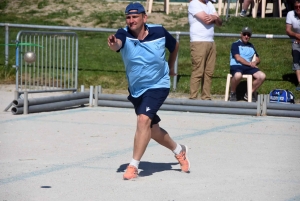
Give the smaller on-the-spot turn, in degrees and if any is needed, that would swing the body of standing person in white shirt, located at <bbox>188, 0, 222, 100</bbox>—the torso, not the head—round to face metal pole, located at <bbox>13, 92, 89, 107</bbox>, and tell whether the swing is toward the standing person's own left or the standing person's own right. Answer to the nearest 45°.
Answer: approximately 90° to the standing person's own right

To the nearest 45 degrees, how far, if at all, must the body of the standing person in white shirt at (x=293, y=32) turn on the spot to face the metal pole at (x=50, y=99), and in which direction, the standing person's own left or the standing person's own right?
approximately 45° to the standing person's own right

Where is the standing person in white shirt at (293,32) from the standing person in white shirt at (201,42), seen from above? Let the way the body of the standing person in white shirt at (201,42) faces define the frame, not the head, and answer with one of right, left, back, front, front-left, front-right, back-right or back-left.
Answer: left

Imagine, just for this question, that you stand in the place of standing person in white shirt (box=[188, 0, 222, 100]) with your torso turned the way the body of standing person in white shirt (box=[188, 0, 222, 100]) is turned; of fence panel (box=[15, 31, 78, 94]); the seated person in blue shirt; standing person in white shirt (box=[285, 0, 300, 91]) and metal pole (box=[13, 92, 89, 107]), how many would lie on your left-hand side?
2

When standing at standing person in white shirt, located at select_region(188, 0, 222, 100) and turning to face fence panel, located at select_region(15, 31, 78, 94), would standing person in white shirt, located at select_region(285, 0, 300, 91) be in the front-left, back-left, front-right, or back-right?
back-right

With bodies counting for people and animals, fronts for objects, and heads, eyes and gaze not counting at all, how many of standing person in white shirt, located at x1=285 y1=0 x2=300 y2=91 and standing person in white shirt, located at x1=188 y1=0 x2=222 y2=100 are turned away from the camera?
0

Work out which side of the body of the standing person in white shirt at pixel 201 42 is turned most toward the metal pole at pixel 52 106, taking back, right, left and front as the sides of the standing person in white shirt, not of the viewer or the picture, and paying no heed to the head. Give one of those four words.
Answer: right

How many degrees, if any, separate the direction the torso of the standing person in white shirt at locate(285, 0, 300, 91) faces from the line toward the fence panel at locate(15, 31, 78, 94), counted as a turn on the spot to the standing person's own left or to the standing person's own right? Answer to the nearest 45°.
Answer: approximately 45° to the standing person's own right

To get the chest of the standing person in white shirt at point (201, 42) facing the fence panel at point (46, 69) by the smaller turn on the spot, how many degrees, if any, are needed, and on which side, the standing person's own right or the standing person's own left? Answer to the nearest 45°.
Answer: approximately 135° to the standing person's own right

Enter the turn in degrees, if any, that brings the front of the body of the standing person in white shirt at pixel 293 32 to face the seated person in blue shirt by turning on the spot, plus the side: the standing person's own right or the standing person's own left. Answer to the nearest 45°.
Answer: approximately 45° to the standing person's own right

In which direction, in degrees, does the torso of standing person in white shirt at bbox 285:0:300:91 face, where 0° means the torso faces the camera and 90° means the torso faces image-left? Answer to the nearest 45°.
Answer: approximately 0°

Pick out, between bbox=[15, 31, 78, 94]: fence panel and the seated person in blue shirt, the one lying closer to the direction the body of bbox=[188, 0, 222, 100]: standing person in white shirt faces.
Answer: the seated person in blue shirt

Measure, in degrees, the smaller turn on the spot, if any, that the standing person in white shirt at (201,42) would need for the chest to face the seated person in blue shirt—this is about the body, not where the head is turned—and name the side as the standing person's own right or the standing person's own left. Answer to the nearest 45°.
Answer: approximately 90° to the standing person's own left

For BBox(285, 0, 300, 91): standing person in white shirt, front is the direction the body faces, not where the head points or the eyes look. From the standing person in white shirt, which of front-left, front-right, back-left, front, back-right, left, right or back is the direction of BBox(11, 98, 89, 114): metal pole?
front-right
